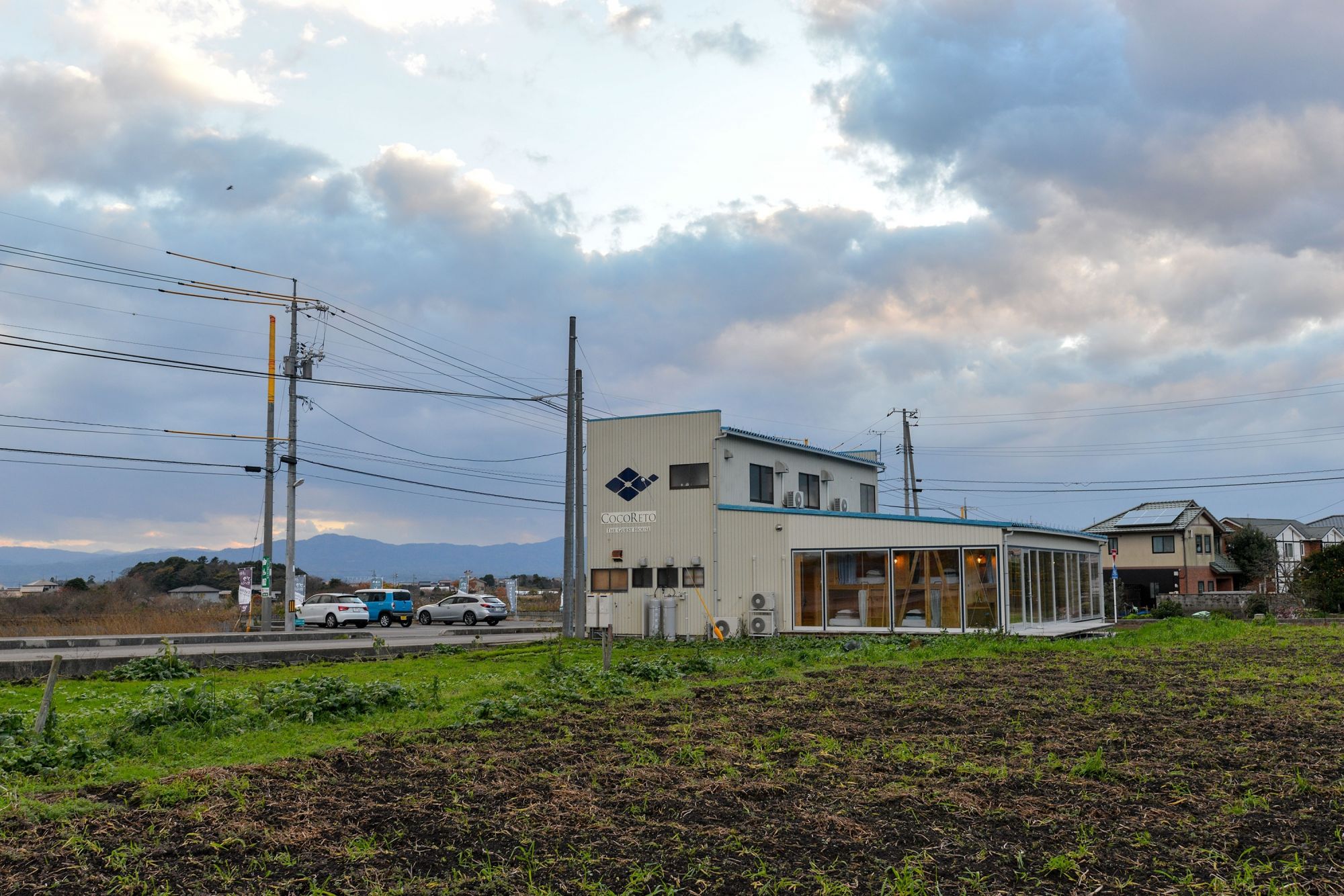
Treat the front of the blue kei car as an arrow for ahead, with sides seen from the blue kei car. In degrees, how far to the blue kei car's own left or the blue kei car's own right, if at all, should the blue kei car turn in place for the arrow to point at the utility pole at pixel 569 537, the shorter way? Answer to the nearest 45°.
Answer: approximately 135° to the blue kei car's own left
